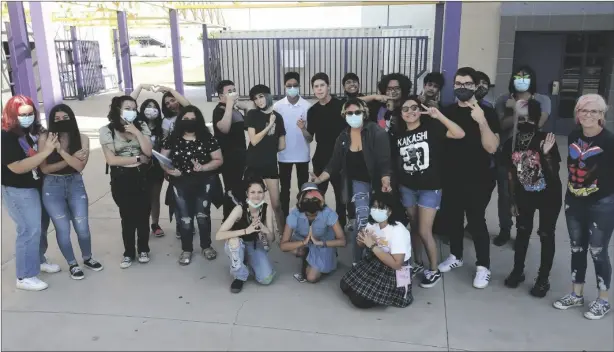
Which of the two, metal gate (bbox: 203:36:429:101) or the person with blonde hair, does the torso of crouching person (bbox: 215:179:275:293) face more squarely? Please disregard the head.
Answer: the person with blonde hair

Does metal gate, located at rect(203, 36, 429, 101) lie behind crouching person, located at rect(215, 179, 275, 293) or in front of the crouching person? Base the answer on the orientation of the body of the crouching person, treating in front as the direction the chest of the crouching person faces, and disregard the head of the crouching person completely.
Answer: behind

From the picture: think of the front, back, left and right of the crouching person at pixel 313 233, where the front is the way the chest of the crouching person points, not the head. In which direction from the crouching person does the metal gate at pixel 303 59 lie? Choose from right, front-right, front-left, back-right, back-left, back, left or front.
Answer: back

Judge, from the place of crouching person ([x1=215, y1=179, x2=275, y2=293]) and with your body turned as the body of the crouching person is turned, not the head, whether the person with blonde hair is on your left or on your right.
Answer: on your left

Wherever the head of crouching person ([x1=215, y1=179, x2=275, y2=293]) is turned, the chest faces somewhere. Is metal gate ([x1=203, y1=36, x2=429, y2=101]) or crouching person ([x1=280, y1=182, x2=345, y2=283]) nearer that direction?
the crouching person

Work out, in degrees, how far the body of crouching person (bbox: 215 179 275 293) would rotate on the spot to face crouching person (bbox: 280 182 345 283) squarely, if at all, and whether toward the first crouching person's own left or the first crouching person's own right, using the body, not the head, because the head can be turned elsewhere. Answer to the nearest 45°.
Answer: approximately 90° to the first crouching person's own left

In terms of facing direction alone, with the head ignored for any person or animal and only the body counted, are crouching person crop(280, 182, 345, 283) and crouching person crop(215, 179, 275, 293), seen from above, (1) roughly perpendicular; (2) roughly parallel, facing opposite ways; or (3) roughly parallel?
roughly parallel

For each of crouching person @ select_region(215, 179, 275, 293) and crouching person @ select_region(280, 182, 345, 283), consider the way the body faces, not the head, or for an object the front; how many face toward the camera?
2

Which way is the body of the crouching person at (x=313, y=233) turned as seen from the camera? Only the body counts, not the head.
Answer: toward the camera

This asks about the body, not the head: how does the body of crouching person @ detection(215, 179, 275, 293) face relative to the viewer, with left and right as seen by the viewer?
facing the viewer

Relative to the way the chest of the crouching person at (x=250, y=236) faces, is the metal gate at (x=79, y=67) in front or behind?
behind

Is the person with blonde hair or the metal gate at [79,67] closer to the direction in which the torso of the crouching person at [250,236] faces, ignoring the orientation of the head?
the person with blonde hair

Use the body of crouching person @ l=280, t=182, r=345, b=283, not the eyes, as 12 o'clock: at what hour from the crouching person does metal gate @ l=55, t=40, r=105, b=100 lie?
The metal gate is roughly at 5 o'clock from the crouching person.
